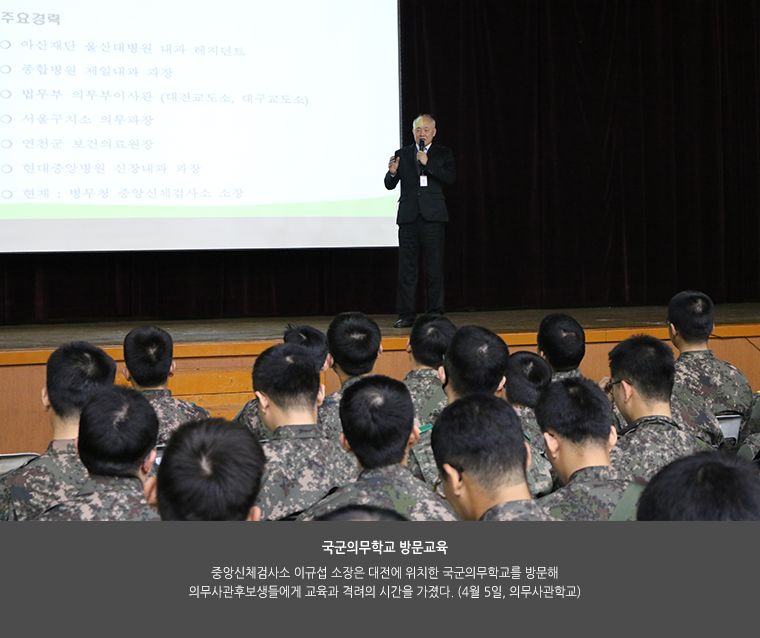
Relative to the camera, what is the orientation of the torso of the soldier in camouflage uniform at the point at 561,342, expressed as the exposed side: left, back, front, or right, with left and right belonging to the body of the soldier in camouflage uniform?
back

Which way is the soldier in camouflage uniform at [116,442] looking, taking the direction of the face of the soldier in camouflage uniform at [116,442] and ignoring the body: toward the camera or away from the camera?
away from the camera

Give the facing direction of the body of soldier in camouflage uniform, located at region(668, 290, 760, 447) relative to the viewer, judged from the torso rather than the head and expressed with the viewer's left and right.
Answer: facing away from the viewer and to the left of the viewer

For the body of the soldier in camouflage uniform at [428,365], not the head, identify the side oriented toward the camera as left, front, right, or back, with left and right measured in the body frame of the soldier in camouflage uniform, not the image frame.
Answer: back

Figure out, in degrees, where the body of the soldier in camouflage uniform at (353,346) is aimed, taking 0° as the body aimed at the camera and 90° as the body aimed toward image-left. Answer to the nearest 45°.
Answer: approximately 180°

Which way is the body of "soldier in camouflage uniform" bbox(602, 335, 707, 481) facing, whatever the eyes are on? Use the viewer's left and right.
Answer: facing away from the viewer and to the left of the viewer

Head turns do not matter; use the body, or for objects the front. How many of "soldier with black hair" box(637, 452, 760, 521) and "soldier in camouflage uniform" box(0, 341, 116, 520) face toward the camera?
0

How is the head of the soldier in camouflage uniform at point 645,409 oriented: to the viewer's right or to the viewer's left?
to the viewer's left

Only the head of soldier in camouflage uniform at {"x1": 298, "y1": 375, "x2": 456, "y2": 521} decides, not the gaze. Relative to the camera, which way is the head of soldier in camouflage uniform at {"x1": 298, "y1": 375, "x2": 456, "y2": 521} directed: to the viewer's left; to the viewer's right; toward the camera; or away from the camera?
away from the camera

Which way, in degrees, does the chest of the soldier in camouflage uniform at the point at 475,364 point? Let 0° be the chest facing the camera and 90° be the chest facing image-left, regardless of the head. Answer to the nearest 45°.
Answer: approximately 180°

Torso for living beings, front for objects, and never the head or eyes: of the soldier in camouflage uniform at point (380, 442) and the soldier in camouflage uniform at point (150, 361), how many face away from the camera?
2

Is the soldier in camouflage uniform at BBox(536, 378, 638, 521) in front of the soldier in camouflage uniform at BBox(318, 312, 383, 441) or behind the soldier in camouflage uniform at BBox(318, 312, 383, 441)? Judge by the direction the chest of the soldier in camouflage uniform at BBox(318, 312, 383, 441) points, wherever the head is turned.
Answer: behind

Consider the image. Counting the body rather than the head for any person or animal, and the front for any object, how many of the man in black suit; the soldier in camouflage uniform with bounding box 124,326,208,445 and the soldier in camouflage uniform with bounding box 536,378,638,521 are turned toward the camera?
1

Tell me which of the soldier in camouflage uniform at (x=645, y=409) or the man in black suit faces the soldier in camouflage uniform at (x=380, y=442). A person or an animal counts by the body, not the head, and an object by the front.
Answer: the man in black suit
